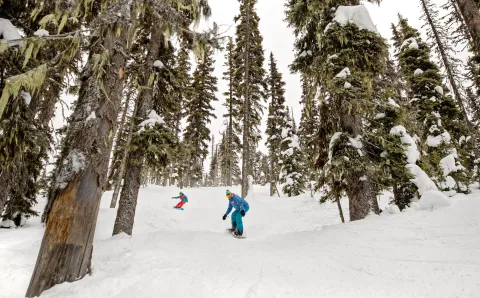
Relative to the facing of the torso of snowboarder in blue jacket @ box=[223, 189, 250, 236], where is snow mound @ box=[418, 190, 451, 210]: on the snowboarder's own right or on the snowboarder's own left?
on the snowboarder's own left

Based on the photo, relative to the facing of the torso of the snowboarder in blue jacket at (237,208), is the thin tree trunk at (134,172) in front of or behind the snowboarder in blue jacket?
in front

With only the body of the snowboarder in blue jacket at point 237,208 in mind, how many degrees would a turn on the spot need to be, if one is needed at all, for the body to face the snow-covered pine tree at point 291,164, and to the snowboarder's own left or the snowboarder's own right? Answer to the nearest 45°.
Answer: approximately 180°

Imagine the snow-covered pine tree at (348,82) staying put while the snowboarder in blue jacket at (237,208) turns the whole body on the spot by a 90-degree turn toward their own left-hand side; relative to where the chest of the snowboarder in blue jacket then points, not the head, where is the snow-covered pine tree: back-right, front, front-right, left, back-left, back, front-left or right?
front

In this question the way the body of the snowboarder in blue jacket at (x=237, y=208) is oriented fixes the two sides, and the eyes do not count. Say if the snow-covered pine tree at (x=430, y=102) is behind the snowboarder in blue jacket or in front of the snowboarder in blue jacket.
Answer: behind

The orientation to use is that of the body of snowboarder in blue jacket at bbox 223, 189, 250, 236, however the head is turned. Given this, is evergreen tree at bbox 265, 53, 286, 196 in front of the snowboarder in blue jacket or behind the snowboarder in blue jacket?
behind

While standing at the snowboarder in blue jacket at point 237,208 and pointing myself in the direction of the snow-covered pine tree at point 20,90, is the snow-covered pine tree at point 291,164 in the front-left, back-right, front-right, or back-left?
back-right

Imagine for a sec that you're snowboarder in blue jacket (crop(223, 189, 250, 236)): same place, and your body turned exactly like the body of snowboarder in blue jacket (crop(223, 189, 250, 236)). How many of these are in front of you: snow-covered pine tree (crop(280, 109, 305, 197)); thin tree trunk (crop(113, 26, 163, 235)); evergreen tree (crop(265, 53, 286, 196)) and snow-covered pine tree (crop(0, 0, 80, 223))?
2

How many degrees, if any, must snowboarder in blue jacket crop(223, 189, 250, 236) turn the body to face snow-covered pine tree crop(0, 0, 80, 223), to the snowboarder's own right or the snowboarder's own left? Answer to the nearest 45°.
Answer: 0° — they already face it

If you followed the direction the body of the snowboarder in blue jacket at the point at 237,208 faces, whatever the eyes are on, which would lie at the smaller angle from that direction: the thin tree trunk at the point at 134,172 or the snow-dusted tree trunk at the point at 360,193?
the thin tree trunk

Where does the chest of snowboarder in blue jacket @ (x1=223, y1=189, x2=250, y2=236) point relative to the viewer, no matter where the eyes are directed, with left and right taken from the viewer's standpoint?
facing the viewer and to the left of the viewer

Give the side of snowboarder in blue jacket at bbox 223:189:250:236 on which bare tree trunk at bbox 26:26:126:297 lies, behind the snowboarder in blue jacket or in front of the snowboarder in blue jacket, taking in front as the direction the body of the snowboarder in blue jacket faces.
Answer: in front
